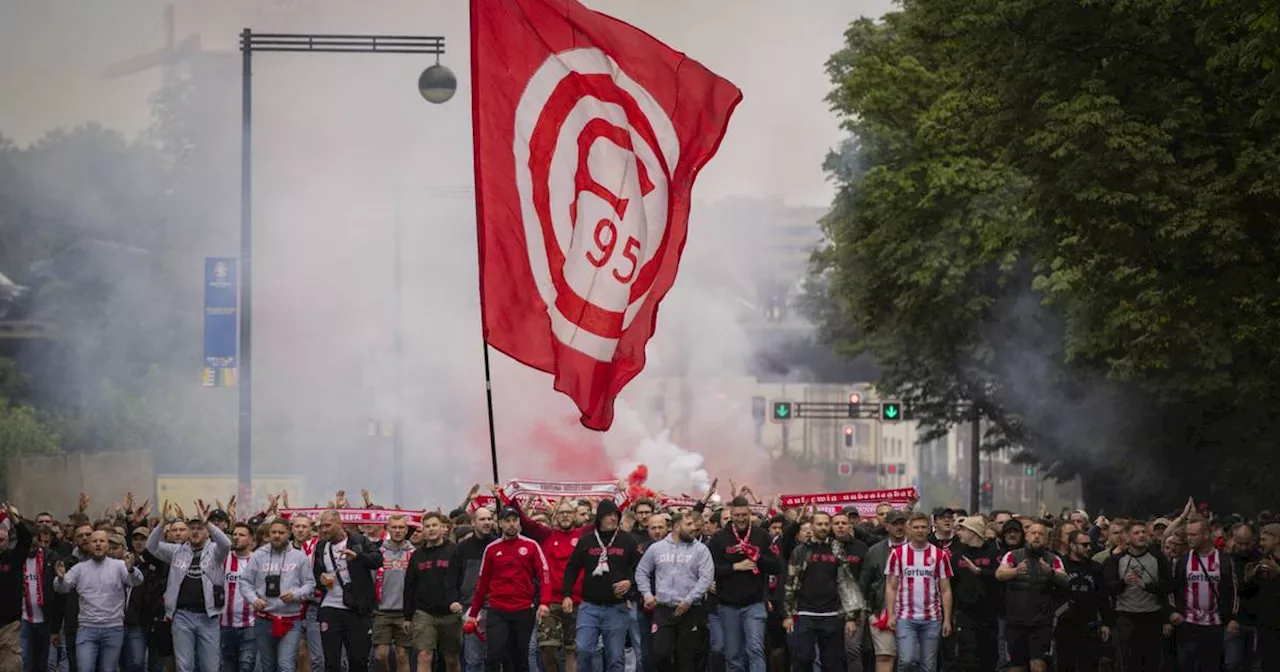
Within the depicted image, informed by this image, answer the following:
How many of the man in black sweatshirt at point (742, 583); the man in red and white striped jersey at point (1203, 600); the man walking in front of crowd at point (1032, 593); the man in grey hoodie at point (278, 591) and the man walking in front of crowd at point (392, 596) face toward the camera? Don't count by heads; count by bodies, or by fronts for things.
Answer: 5

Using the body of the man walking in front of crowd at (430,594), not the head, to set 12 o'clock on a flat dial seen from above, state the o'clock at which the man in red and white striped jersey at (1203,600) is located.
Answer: The man in red and white striped jersey is roughly at 9 o'clock from the man walking in front of crowd.

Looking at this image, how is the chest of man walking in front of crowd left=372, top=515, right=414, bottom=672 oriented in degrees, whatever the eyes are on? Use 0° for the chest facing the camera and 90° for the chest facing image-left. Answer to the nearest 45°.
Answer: approximately 0°

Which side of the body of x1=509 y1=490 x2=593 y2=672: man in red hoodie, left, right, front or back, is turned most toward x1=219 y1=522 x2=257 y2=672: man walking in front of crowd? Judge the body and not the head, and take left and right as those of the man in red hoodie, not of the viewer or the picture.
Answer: right

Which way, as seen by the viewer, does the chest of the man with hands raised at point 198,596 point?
toward the camera

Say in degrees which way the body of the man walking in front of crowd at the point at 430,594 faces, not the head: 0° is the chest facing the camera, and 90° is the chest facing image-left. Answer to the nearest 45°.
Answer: approximately 0°

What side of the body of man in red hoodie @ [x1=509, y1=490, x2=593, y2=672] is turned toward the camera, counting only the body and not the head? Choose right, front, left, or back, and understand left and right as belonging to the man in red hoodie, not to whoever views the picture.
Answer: front

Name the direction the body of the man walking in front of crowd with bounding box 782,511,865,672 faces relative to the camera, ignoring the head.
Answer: toward the camera

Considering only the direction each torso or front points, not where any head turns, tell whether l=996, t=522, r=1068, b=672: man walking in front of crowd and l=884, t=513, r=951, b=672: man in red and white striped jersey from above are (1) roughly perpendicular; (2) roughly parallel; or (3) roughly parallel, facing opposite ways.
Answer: roughly parallel

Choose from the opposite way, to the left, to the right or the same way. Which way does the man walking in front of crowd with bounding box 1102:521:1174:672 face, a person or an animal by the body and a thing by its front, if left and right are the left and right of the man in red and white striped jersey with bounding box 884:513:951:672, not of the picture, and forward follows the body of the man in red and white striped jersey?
the same way

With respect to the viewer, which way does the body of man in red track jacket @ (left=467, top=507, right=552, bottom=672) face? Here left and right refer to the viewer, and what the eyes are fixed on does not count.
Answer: facing the viewer

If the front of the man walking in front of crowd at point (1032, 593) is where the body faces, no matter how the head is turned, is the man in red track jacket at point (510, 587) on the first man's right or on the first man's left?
on the first man's right

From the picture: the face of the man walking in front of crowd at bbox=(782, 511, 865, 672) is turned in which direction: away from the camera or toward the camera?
toward the camera

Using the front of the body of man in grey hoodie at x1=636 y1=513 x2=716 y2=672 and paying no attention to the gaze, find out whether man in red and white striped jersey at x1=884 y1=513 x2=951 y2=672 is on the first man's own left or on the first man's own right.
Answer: on the first man's own left

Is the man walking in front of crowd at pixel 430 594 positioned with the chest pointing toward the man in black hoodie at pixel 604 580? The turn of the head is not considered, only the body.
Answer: no

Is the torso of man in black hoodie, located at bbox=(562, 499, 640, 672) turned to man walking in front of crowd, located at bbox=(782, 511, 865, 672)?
no

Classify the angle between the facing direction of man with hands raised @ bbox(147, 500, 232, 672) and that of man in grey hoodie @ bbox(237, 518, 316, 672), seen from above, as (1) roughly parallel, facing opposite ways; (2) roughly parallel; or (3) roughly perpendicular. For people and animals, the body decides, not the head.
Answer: roughly parallel
